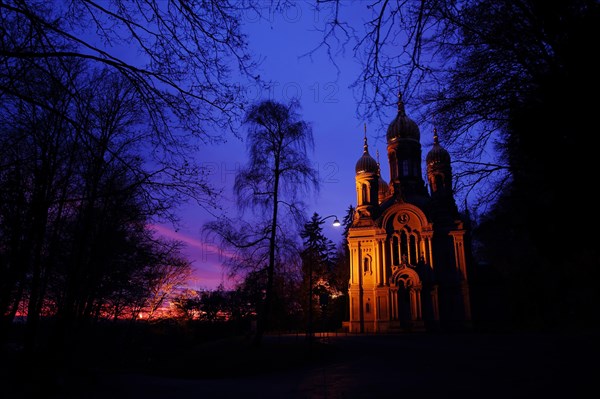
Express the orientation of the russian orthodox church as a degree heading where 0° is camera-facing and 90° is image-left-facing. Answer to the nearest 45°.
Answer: approximately 0°
